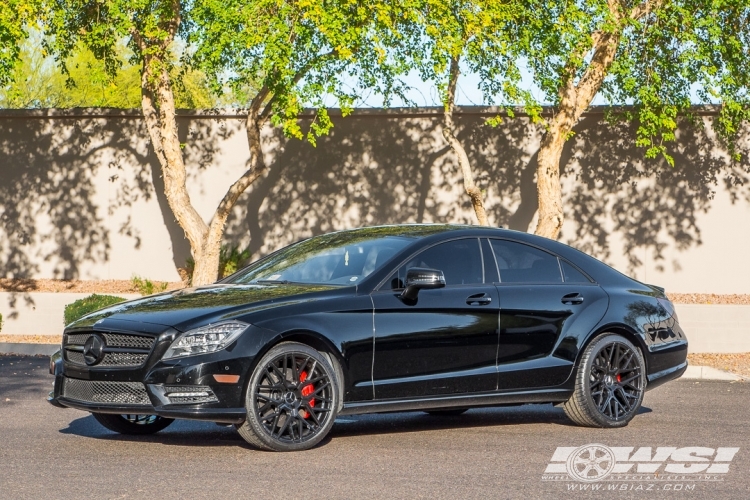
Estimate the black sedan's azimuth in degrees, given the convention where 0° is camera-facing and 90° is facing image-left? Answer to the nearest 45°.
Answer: approximately 45°

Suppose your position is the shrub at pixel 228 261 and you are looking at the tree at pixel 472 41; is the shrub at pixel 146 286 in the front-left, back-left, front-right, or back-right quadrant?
back-right

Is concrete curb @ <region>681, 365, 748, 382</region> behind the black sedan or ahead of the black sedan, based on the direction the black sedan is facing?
behind

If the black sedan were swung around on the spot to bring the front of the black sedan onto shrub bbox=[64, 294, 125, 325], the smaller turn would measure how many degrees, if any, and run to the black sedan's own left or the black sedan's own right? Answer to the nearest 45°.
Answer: approximately 90° to the black sedan's own right

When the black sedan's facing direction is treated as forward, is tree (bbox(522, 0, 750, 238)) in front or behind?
behind

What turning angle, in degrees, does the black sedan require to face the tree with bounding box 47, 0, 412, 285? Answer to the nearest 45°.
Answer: approximately 135° to its right

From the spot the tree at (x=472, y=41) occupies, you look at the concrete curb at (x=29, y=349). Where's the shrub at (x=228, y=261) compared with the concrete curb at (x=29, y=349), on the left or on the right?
right

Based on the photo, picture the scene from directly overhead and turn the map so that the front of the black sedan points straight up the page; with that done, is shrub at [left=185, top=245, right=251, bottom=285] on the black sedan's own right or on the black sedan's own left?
on the black sedan's own right
